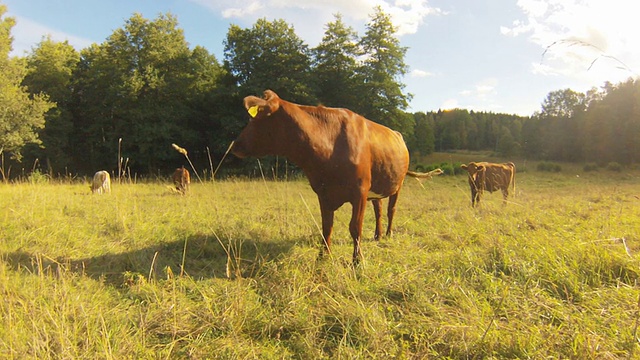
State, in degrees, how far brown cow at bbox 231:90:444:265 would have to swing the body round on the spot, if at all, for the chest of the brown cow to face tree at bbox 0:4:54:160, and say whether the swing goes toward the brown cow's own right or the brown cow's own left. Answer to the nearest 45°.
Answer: approximately 90° to the brown cow's own right

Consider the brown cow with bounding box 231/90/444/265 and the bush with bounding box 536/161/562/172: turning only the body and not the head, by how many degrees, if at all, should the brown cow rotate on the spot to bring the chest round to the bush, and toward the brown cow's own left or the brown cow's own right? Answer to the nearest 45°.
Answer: approximately 180°

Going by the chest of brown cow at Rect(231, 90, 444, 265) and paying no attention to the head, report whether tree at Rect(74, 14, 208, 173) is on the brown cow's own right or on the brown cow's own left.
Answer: on the brown cow's own right

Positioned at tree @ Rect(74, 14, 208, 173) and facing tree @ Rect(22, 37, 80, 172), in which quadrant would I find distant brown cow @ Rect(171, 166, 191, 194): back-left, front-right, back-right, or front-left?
back-left

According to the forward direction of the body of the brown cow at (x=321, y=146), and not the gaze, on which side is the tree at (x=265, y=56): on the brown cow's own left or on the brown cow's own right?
on the brown cow's own right

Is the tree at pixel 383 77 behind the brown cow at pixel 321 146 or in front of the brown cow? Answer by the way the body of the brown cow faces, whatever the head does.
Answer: behind

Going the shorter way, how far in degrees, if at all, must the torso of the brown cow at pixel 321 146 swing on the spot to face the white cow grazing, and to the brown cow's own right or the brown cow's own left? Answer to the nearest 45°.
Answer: approximately 90° to the brown cow's own right

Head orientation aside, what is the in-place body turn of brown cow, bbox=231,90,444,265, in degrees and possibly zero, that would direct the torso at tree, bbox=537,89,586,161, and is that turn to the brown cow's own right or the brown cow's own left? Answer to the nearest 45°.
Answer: approximately 180°

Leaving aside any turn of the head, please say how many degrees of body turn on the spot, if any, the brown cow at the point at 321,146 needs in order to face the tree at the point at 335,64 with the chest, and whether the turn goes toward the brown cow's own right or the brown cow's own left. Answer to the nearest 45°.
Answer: approximately 135° to the brown cow's own right

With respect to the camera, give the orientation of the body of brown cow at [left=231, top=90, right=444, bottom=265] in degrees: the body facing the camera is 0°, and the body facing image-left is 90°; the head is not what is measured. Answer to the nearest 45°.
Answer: approximately 45°
